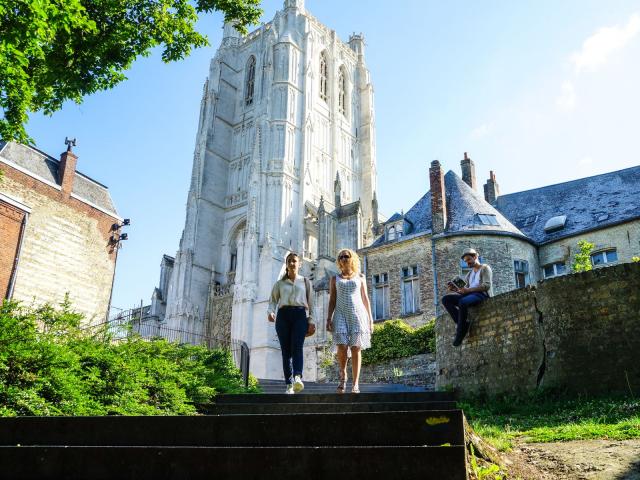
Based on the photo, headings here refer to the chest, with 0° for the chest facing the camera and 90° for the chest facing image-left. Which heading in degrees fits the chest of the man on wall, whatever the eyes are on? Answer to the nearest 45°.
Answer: approximately 45°

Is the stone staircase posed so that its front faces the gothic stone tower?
no

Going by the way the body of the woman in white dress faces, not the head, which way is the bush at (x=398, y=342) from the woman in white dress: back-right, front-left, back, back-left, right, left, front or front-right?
back

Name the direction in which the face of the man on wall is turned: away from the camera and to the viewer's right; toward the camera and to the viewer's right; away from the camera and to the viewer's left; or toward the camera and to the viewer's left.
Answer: toward the camera and to the viewer's left

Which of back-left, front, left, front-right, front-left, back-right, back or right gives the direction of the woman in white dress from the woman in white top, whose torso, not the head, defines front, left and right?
left

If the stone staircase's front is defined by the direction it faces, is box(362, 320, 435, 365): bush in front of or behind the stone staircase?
behind

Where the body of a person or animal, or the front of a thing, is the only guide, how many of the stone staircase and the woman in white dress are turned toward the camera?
2

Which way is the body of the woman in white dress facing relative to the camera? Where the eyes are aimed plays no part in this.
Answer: toward the camera

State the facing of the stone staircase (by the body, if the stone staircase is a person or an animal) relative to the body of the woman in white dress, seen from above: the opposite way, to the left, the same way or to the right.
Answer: the same way

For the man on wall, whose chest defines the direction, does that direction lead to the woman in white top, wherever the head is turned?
yes

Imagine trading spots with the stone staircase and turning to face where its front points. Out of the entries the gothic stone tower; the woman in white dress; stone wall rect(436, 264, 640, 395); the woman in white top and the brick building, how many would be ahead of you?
0

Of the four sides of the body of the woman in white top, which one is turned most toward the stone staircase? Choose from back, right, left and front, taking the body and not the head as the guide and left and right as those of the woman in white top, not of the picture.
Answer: front

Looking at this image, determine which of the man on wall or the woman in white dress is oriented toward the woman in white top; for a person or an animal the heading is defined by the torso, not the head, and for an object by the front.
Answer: the man on wall

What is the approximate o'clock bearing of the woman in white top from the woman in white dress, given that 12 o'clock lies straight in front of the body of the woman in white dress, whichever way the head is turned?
The woman in white top is roughly at 3 o'clock from the woman in white dress.

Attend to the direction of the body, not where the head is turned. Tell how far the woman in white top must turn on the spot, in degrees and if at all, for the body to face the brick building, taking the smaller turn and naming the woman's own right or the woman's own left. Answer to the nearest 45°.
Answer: approximately 135° to the woman's own right

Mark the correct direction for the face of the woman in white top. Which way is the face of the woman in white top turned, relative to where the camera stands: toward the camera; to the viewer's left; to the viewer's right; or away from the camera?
toward the camera

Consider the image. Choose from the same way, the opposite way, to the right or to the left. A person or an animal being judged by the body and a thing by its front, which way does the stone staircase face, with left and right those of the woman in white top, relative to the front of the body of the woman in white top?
the same way
